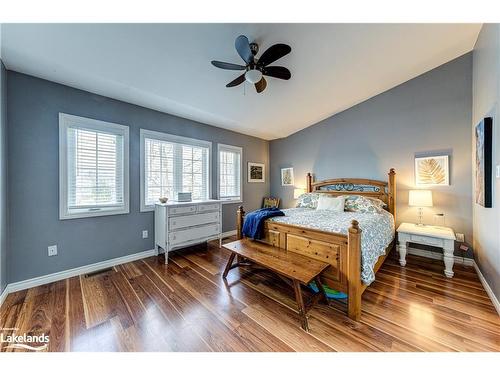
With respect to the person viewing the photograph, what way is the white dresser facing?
facing the viewer and to the right of the viewer

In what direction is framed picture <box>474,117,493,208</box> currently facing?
to the viewer's left

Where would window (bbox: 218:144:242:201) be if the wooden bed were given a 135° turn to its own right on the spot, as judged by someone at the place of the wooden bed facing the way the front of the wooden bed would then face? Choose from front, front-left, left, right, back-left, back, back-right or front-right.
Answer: front-left

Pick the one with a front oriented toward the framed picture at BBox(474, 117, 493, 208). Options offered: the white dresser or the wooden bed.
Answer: the white dresser

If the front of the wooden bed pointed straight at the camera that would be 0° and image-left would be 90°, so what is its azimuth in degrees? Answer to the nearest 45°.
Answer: approximately 45°

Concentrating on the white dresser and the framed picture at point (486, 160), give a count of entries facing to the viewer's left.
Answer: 1

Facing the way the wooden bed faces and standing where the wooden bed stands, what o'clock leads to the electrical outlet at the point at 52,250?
The electrical outlet is roughly at 1 o'clock from the wooden bed.

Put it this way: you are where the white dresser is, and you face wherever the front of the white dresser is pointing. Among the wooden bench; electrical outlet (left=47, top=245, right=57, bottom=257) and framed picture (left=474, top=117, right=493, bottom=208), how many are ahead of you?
2

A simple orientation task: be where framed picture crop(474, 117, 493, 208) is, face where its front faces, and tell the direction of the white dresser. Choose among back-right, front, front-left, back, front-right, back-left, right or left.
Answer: front-left

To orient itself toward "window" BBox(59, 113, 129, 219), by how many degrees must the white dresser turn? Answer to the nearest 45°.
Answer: approximately 135° to its right

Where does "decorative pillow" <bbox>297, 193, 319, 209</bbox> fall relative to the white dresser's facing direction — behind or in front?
in front

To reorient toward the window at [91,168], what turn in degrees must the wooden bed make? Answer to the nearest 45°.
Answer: approximately 45° to its right
